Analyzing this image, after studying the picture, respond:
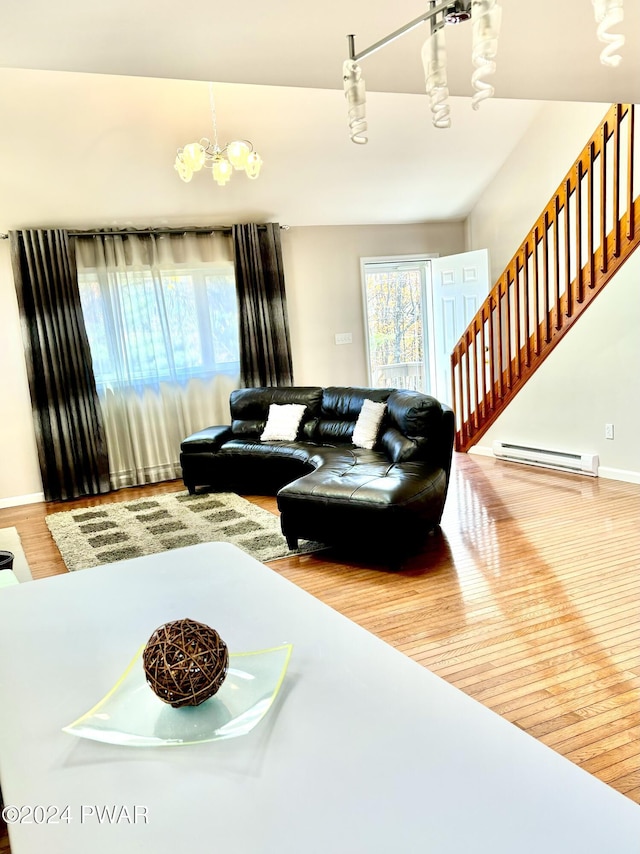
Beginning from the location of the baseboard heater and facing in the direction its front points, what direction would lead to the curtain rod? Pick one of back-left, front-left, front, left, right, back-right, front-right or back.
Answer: front-right

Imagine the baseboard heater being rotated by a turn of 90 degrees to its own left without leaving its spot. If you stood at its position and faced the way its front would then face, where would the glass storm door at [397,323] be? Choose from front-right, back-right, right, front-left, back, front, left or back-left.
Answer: back

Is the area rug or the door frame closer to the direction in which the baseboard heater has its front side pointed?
the area rug

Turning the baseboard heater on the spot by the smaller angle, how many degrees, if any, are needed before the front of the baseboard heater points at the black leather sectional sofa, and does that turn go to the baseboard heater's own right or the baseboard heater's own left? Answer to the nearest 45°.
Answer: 0° — it already faces it

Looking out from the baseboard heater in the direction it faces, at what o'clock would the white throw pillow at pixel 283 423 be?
The white throw pillow is roughly at 1 o'clock from the baseboard heater.

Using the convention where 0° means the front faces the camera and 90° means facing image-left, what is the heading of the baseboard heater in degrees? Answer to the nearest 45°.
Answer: approximately 45°

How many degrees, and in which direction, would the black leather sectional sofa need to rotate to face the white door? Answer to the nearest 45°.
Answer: approximately 180°

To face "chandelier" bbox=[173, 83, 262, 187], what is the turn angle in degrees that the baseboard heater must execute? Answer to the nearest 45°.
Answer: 0° — it already faces it

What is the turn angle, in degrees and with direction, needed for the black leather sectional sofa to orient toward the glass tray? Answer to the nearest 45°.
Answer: approximately 45° to its left
